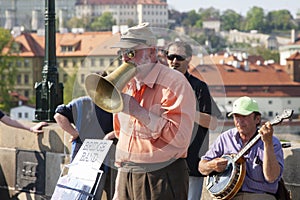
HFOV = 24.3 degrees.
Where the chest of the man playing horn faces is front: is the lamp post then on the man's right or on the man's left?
on the man's right

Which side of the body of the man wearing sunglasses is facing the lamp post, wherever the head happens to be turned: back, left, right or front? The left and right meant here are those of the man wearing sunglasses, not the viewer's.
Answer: right

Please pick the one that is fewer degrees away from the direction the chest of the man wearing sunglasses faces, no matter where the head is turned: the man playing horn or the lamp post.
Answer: the man playing horn

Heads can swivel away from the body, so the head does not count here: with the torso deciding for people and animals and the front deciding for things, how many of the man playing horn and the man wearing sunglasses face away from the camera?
0

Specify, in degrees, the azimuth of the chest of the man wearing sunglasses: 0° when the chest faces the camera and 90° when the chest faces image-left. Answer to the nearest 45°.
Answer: approximately 45°

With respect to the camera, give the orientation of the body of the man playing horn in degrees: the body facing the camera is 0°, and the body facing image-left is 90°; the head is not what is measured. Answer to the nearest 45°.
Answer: approximately 45°
